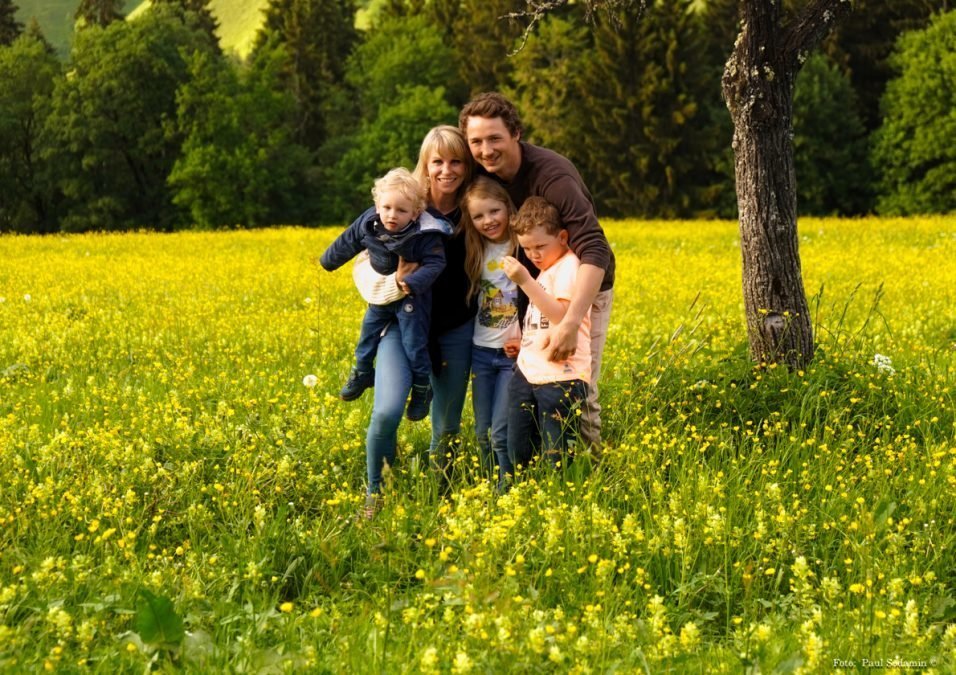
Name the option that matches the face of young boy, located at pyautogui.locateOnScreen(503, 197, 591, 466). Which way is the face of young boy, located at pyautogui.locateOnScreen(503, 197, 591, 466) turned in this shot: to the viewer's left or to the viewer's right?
to the viewer's left

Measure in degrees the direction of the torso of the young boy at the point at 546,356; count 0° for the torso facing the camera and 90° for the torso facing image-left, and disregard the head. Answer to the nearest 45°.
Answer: approximately 45°

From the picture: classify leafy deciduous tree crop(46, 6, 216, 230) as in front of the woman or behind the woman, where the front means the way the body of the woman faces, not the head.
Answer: behind

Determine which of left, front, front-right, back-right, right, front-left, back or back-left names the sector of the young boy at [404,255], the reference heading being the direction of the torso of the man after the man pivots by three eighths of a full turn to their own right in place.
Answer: left

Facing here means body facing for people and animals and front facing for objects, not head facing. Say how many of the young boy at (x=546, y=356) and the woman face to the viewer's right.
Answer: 0

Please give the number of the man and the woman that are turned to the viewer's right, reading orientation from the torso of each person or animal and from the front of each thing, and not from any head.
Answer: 0

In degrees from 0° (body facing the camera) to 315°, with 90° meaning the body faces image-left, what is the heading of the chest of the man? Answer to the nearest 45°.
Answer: approximately 45°

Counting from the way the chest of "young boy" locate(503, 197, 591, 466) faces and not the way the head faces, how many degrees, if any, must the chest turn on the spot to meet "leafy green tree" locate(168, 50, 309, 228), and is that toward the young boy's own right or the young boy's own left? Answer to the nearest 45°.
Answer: approximately 135° to the young boy's own right

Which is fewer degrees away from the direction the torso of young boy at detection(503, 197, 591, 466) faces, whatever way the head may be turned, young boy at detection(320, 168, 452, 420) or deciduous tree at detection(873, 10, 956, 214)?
the young boy
